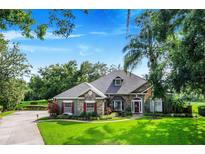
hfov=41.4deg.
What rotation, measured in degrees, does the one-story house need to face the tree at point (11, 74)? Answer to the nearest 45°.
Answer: approximately 45° to its right

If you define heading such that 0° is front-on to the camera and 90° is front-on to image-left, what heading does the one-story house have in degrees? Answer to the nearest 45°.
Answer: approximately 0°

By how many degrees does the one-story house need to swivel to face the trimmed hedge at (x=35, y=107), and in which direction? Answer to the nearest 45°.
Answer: approximately 45° to its right
